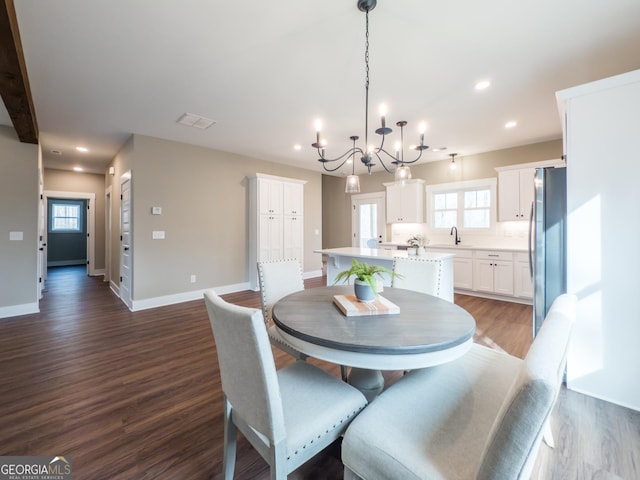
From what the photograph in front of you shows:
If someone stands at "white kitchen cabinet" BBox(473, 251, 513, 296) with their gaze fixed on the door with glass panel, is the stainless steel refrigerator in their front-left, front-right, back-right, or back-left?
back-left

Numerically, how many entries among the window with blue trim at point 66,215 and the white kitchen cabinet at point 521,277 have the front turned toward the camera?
2

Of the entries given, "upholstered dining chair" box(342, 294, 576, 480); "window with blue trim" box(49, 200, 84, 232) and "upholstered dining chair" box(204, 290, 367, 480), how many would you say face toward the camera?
1

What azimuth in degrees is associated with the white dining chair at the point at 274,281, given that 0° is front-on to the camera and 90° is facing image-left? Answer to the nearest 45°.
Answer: approximately 315°

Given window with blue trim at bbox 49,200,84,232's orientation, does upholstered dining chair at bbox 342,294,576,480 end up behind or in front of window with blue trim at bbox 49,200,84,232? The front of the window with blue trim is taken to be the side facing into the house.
in front

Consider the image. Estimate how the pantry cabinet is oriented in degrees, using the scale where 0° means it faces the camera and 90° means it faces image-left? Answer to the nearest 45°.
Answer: approximately 315°

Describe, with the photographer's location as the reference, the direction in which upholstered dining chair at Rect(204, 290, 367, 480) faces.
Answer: facing away from the viewer and to the right of the viewer

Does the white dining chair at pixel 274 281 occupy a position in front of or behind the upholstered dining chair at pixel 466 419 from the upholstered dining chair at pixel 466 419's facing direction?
in front

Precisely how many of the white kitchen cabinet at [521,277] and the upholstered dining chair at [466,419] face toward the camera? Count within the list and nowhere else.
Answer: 1

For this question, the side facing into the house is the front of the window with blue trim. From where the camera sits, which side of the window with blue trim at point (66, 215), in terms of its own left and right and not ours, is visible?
front

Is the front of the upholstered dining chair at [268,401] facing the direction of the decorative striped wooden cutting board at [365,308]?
yes

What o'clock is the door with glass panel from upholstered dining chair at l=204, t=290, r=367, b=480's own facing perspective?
The door with glass panel is roughly at 11 o'clock from the upholstered dining chair.

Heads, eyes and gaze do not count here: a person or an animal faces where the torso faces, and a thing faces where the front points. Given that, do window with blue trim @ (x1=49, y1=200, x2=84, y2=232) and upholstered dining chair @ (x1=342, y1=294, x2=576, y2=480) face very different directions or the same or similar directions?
very different directions

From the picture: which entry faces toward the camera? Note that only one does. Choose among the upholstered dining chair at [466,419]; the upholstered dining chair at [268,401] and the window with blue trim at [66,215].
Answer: the window with blue trim

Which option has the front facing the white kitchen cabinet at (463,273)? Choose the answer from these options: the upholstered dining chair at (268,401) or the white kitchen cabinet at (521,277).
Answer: the upholstered dining chair

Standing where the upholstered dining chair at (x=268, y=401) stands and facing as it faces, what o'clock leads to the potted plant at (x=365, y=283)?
The potted plant is roughly at 12 o'clock from the upholstered dining chair.

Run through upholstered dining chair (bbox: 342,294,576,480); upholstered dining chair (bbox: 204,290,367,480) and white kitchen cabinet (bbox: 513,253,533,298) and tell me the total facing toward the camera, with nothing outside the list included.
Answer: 1

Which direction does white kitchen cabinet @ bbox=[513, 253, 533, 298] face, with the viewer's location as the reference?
facing the viewer

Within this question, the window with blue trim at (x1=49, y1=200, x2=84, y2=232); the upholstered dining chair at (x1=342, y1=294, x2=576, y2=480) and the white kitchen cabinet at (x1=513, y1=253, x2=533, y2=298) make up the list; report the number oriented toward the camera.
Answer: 2
